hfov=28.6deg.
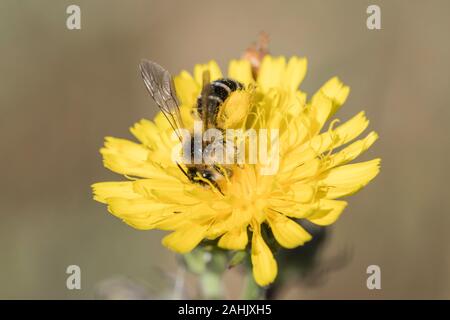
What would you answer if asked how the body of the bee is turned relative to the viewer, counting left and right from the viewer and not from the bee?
facing the viewer
